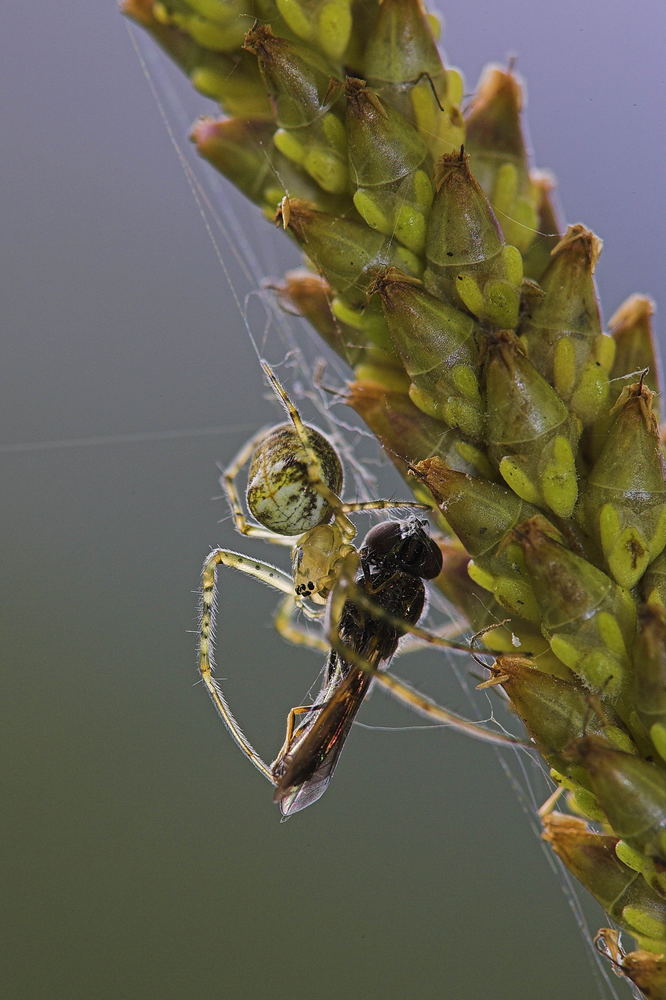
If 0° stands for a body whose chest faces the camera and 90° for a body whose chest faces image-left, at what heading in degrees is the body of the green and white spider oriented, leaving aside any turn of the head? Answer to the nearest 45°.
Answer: approximately 0°
